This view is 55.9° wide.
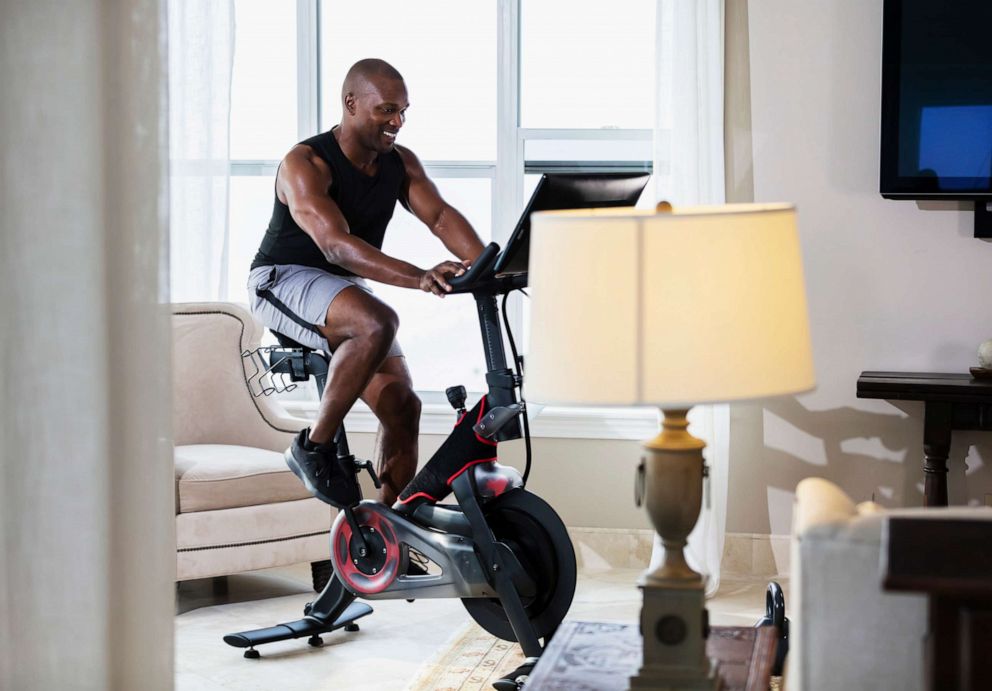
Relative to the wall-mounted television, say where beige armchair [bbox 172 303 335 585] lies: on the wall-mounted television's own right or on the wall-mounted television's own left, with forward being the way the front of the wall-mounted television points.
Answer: on the wall-mounted television's own right

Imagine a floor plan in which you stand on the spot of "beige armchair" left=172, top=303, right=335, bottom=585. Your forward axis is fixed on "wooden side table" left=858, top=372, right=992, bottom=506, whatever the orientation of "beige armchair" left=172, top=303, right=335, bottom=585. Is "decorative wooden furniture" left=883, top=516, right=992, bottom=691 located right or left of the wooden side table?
right

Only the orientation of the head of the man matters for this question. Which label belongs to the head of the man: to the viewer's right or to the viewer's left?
to the viewer's right

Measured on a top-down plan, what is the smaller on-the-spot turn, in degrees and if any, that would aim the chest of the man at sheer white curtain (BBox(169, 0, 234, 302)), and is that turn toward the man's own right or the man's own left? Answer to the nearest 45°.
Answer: approximately 180°

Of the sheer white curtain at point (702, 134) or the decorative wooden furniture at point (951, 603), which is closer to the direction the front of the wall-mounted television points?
the decorative wooden furniture

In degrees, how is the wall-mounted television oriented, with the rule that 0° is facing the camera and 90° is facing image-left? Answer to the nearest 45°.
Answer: approximately 0°

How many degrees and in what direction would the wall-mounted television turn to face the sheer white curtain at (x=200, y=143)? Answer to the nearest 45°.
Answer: approximately 90° to its right

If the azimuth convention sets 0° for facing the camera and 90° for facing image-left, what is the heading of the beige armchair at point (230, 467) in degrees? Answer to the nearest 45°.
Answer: approximately 315°

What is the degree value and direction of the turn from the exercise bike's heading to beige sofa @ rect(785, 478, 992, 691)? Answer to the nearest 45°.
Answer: approximately 45° to its right
